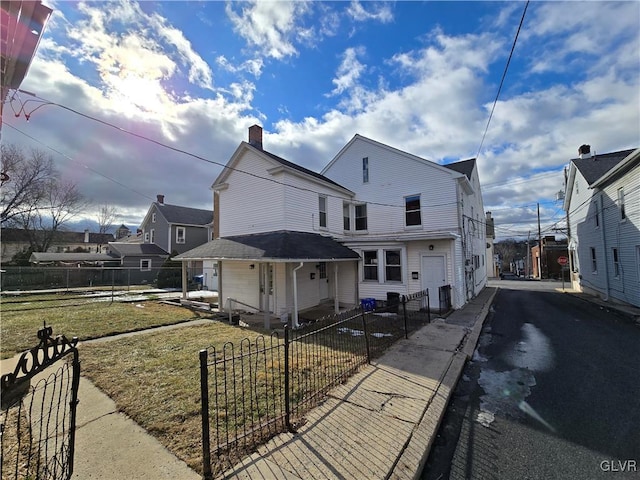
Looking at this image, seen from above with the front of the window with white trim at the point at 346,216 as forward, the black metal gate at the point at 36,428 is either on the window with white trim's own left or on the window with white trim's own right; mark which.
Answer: on the window with white trim's own right

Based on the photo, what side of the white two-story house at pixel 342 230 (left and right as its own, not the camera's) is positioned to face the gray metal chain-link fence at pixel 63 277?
right

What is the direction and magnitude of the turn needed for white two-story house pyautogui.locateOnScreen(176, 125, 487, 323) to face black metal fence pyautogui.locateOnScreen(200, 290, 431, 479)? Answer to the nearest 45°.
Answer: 0° — it already faces it

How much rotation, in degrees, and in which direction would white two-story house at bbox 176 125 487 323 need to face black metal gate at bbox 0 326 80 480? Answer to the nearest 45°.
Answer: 0° — it already faces it

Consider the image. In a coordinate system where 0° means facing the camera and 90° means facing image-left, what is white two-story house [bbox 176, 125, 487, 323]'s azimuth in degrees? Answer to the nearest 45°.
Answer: approximately 0°

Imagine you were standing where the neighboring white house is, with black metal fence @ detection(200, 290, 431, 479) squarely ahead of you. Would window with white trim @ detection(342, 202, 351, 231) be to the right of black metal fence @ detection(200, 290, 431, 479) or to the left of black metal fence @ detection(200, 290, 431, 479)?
right

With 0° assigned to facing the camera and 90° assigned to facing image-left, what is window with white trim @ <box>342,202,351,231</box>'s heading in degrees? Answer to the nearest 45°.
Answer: approximately 315°

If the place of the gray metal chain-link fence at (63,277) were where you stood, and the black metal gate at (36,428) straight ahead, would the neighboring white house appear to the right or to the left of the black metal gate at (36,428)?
left

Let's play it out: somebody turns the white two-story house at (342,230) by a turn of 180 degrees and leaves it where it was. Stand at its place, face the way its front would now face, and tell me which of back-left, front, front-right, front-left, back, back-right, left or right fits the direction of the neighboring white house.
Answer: right
